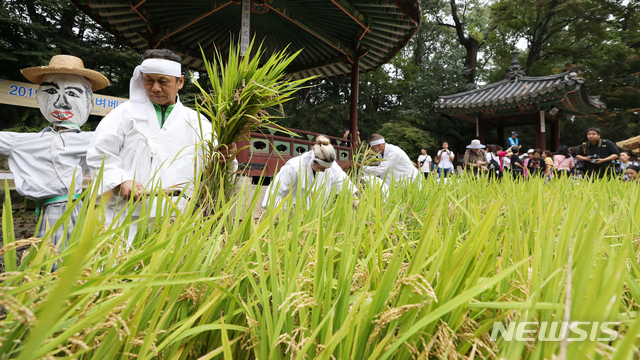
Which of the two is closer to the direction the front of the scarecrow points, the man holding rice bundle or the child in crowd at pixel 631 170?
the man holding rice bundle

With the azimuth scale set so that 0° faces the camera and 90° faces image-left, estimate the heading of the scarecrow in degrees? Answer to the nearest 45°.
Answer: approximately 0°

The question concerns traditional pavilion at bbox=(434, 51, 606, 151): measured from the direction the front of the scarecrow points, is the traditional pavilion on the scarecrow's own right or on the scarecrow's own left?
on the scarecrow's own left

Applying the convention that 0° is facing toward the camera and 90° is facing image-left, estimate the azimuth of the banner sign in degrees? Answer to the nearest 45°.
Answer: approximately 0°

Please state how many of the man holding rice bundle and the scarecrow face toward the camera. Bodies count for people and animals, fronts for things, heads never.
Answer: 2

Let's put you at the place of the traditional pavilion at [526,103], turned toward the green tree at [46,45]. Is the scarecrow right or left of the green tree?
left
